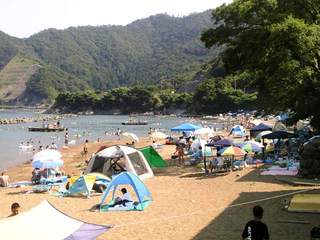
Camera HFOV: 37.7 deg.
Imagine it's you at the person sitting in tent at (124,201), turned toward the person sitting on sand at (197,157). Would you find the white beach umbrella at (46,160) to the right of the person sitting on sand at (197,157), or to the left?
left

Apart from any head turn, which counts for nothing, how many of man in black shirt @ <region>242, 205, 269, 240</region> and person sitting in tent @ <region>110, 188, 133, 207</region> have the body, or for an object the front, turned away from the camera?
1

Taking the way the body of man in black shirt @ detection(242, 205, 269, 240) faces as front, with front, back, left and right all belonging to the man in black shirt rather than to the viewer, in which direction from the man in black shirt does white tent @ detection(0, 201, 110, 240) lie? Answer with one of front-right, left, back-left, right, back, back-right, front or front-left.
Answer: left

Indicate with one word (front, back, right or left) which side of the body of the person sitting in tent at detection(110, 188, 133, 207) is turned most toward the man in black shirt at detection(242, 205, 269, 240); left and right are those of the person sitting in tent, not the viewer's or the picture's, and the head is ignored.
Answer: left

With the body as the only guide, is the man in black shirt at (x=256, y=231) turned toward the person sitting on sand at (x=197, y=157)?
yes

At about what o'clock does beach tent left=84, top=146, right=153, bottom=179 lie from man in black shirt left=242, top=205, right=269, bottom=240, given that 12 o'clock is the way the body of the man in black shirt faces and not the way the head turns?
The beach tent is roughly at 11 o'clock from the man in black shirt.

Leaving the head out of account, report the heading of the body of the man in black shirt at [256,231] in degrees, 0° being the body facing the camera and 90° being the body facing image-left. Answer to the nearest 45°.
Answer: approximately 180°

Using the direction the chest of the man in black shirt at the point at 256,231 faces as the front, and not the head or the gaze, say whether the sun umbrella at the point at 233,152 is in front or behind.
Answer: in front

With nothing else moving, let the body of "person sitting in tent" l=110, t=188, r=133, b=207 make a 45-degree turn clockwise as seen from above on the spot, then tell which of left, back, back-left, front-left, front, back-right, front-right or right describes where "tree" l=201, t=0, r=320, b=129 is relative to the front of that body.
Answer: right

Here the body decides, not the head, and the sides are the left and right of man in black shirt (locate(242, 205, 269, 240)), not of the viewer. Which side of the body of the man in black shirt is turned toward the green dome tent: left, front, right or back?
front

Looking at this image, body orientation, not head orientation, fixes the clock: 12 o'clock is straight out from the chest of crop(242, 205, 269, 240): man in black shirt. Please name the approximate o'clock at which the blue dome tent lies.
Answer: The blue dome tent is roughly at 11 o'clock from the man in black shirt.
